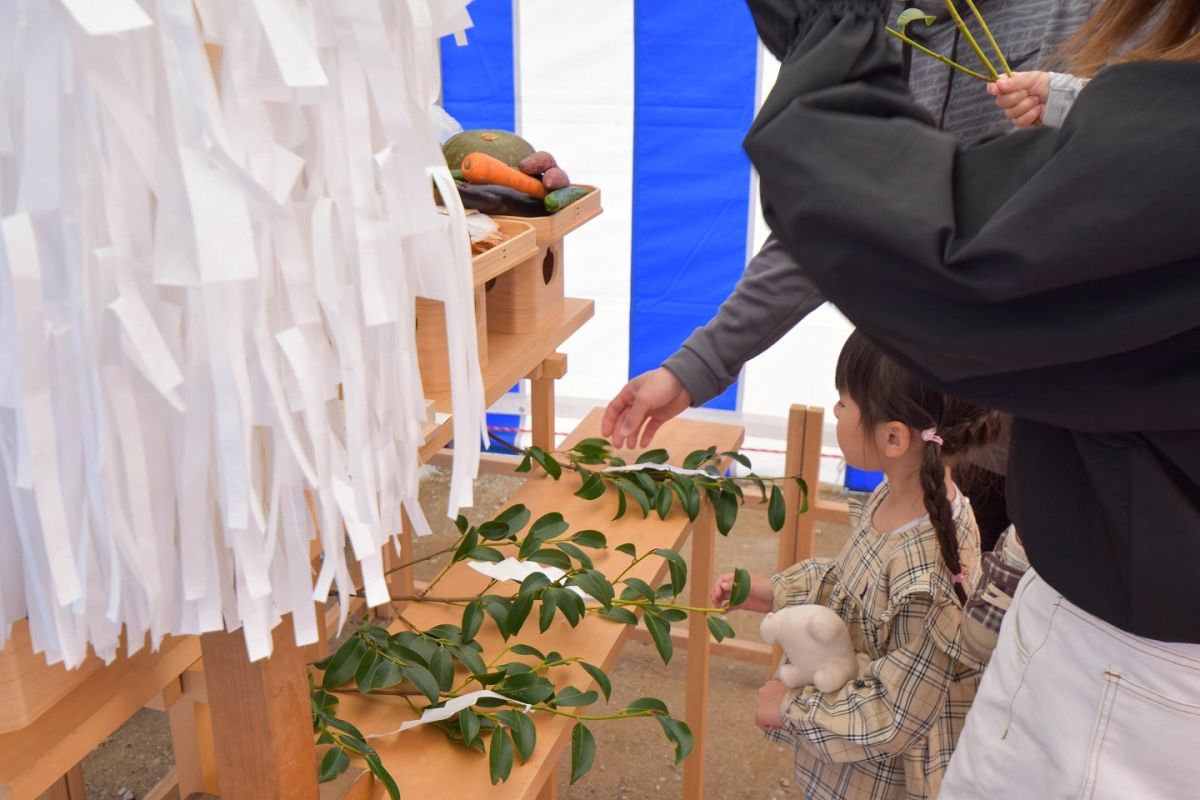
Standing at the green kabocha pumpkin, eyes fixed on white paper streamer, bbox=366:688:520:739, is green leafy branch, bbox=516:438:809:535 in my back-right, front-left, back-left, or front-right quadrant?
front-left

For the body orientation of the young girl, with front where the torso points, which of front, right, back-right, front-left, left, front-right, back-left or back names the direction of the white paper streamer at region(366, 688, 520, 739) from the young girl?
front-left

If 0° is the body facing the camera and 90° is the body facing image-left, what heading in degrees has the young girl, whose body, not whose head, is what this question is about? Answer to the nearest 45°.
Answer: approximately 90°

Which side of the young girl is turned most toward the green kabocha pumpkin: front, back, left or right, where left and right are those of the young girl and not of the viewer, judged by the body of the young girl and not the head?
front
